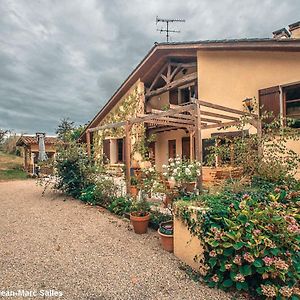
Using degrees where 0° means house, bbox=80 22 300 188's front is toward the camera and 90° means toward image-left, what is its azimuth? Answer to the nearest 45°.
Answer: approximately 45°

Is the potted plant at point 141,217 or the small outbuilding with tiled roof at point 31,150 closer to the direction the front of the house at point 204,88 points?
the potted plant

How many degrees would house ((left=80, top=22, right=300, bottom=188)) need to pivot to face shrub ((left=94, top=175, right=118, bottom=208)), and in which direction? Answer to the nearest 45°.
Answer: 0° — it already faces it

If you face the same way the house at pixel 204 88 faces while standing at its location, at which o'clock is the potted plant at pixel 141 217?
The potted plant is roughly at 11 o'clock from the house.

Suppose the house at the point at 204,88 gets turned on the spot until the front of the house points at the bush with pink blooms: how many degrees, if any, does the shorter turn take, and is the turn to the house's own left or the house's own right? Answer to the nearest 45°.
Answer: approximately 45° to the house's own left

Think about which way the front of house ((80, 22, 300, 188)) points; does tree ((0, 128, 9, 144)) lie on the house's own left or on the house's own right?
on the house's own right
